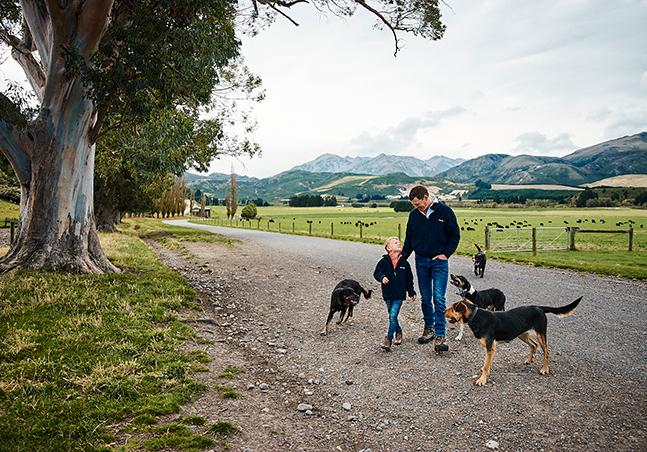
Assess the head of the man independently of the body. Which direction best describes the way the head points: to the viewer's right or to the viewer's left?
to the viewer's left

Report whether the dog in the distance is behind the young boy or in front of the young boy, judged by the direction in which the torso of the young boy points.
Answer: behind

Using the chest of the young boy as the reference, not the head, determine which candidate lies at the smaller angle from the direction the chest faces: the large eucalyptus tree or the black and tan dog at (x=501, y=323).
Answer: the black and tan dog

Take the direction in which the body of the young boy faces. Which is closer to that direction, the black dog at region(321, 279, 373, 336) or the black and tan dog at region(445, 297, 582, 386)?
the black and tan dog

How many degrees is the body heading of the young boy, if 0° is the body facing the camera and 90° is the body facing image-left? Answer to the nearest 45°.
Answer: approximately 0°

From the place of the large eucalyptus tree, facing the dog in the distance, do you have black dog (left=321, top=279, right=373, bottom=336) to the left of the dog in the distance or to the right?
right

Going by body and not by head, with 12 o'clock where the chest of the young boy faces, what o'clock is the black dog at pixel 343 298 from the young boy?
The black dog is roughly at 4 o'clock from the young boy.

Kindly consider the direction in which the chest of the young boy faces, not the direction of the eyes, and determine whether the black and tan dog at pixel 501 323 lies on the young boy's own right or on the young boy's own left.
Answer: on the young boy's own left

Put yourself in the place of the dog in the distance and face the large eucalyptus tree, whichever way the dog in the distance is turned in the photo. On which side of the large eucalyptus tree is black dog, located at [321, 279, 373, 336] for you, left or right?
left

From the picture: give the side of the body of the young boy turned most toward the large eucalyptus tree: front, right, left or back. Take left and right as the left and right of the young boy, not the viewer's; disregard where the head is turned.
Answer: right
